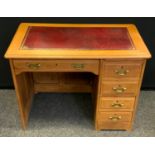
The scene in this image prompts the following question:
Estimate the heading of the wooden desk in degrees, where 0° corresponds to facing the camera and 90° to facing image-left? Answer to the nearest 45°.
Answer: approximately 0°
